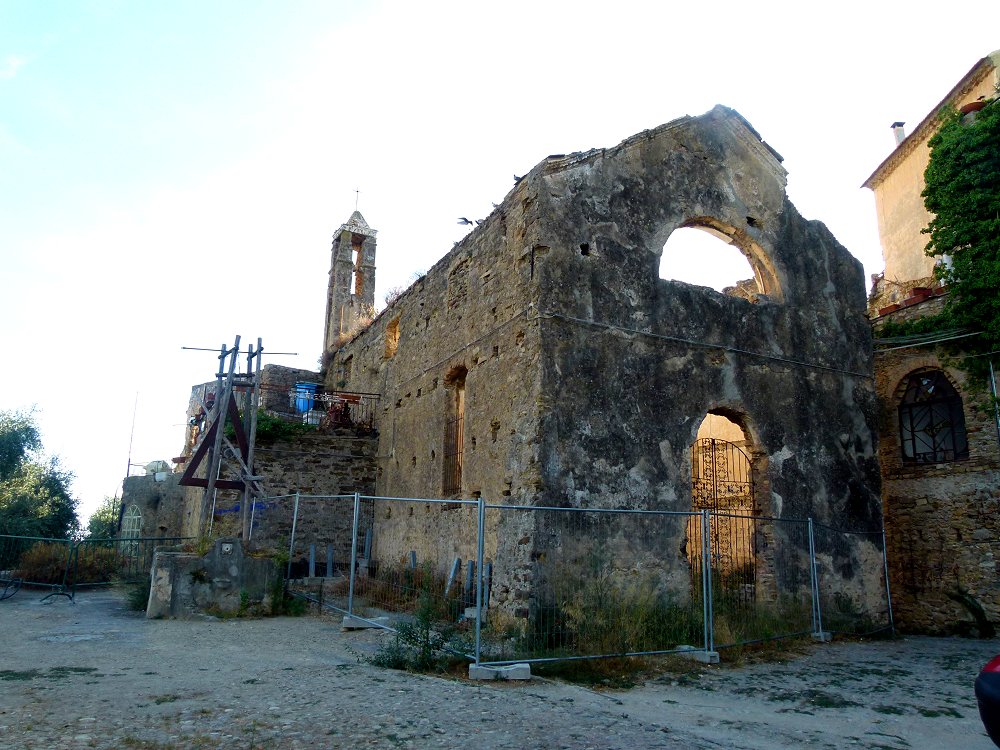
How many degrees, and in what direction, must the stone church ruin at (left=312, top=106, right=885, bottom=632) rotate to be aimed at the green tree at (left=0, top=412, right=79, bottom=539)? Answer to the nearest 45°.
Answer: approximately 180°

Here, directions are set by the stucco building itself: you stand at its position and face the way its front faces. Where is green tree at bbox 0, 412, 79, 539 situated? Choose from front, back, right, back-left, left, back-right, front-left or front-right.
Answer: front-right

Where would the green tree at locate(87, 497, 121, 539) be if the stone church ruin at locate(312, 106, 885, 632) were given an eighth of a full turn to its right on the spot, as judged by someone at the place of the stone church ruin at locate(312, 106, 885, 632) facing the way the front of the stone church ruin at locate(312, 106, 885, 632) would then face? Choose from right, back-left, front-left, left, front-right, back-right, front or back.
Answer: back-right

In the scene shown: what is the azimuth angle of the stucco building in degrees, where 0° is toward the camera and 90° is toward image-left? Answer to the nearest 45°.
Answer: approximately 45°

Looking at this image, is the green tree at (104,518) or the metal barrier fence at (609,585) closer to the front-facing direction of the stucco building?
the metal barrier fence

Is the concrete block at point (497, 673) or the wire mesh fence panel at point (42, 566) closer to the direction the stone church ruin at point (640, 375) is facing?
the concrete block

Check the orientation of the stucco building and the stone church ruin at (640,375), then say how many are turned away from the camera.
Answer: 0

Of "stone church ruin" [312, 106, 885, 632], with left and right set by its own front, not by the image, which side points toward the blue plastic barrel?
back
